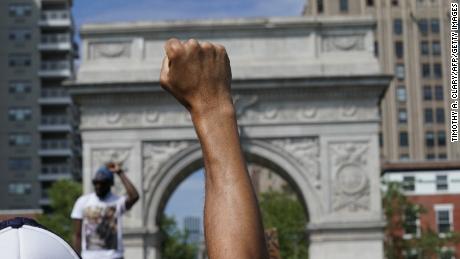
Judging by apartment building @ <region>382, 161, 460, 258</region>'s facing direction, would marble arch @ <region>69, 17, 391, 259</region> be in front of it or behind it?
in front

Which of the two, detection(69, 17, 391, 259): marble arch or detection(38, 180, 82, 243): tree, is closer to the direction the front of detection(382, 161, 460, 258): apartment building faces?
the marble arch

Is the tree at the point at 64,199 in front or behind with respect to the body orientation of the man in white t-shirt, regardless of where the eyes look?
behind

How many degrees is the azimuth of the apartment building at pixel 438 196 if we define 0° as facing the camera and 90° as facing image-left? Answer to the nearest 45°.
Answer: approximately 0°

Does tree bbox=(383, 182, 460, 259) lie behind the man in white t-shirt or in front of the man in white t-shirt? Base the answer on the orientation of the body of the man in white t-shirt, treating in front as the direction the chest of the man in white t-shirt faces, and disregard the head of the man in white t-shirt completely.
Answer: behind

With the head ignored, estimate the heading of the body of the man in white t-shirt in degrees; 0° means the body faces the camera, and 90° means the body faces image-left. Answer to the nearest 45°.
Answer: approximately 0°

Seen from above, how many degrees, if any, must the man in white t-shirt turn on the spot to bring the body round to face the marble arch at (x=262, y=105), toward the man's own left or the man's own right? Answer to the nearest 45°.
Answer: approximately 180°
